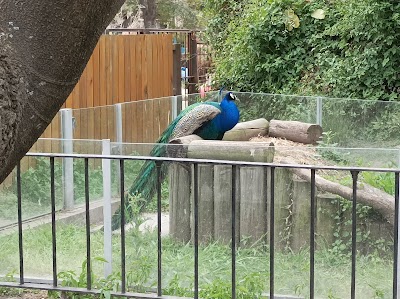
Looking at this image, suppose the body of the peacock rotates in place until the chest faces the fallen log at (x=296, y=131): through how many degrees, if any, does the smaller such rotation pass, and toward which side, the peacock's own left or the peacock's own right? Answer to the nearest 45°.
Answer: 0° — it already faces it

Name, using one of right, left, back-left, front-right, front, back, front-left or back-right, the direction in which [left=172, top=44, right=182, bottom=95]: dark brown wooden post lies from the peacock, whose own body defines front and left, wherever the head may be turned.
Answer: left

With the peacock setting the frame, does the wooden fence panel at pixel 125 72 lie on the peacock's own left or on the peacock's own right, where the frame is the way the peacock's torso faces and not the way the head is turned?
on the peacock's own left

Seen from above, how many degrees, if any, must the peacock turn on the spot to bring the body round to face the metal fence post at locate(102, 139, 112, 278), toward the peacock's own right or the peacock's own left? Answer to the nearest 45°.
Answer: approximately 90° to the peacock's own right

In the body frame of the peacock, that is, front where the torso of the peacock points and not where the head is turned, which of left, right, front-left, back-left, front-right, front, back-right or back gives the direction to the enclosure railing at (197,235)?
right

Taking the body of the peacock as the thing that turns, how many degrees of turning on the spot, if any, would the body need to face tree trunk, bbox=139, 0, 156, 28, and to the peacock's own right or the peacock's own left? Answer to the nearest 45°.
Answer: approximately 90° to the peacock's own left

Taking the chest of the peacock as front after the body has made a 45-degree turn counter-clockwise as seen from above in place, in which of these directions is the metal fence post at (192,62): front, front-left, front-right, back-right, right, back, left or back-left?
front-left

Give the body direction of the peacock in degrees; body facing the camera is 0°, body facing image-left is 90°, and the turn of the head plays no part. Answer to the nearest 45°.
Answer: approximately 270°
